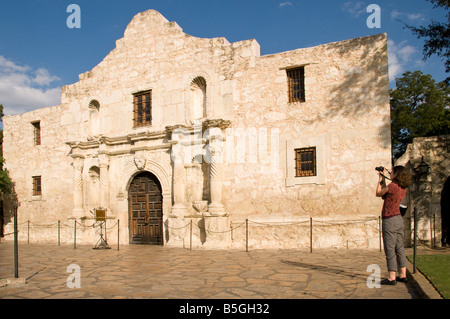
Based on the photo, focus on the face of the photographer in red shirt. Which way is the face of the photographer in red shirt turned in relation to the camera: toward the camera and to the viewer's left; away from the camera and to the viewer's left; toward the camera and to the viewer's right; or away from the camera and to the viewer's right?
away from the camera and to the viewer's left

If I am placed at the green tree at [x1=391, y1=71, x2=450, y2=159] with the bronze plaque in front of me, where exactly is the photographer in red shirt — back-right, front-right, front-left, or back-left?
front-left

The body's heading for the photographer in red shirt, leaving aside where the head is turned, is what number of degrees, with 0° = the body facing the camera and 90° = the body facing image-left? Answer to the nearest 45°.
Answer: approximately 90°

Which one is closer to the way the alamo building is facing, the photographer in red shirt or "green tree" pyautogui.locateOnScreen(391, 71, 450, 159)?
the photographer in red shirt

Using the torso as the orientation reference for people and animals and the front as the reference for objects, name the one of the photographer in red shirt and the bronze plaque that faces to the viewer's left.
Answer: the photographer in red shirt

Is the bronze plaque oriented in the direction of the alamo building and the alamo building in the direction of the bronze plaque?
no

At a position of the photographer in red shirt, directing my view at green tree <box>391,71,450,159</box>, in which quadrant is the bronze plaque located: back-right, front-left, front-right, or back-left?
front-left

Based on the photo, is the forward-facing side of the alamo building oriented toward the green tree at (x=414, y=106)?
no

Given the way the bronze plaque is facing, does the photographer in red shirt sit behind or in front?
in front

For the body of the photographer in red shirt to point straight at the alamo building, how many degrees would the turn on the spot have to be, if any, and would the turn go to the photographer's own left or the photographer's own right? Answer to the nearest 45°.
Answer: approximately 45° to the photographer's own right

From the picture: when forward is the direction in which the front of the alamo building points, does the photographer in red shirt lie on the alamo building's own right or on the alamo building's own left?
on the alamo building's own left

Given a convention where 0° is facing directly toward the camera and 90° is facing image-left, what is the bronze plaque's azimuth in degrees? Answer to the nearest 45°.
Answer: approximately 0°
